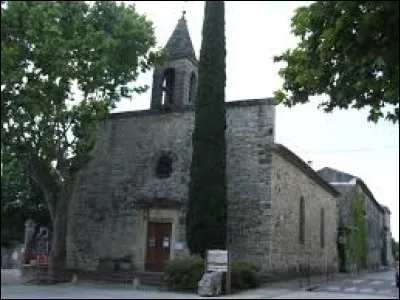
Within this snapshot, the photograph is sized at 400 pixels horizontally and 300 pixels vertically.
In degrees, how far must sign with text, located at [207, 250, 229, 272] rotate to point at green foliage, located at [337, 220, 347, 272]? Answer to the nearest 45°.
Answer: approximately 180°

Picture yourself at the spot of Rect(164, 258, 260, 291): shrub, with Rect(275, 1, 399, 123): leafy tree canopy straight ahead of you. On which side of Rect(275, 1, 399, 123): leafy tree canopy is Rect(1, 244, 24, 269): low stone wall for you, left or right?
right

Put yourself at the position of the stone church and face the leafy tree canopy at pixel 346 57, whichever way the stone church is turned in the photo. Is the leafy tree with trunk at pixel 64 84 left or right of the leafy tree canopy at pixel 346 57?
right

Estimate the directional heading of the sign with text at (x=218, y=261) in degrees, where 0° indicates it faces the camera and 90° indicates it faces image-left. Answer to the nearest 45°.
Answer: approximately 0°

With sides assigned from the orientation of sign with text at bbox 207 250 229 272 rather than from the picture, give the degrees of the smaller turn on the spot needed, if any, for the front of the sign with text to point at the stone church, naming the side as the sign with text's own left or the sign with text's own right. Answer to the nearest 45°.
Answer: approximately 180°

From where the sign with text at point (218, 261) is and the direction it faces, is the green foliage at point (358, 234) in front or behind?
behind

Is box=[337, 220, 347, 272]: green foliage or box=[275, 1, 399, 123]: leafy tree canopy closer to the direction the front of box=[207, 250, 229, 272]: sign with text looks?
the leafy tree canopy
